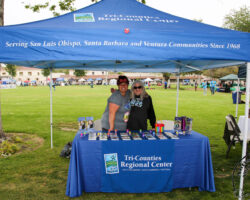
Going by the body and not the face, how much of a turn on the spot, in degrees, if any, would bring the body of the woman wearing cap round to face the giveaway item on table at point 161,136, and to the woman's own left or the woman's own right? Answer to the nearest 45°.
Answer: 0° — they already face it

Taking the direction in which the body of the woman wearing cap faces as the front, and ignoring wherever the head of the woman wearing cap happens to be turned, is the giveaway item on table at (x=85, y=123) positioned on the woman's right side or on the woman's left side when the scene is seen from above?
on the woman's right side

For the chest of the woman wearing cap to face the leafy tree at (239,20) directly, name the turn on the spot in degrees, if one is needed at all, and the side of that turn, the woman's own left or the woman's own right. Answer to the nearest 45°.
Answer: approximately 90° to the woman's own left

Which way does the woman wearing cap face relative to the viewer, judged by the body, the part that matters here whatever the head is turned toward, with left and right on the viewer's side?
facing the viewer and to the right of the viewer

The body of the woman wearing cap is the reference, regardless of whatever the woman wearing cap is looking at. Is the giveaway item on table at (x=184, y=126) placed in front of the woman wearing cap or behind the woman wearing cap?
in front

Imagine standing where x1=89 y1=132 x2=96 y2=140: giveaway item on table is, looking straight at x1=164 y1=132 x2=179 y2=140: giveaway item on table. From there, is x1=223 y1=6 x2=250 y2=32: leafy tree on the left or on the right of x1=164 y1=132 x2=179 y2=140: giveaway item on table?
left

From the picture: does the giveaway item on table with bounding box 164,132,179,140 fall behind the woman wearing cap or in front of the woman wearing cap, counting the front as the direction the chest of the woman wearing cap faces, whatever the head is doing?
in front
